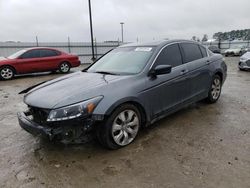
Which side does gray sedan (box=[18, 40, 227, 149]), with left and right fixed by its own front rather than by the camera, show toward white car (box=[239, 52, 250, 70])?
back

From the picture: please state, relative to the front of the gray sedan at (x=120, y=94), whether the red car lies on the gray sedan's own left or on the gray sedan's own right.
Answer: on the gray sedan's own right
